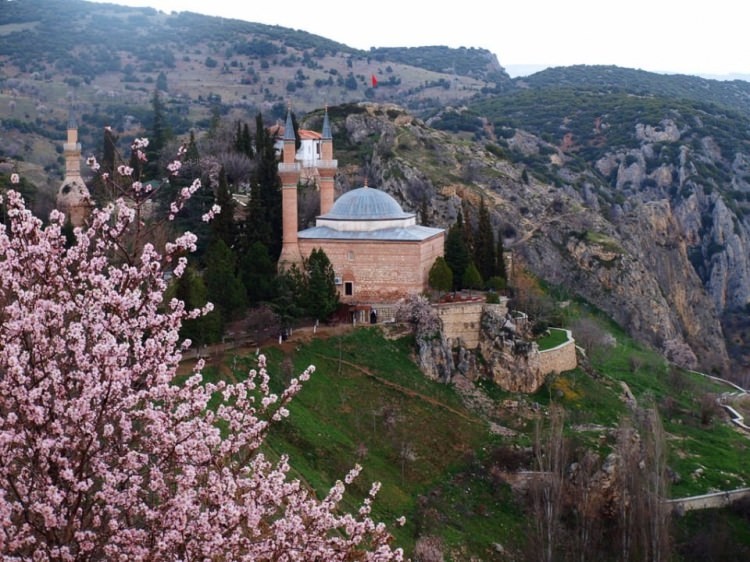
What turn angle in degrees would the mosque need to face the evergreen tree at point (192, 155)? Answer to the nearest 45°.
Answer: approximately 45° to its right
